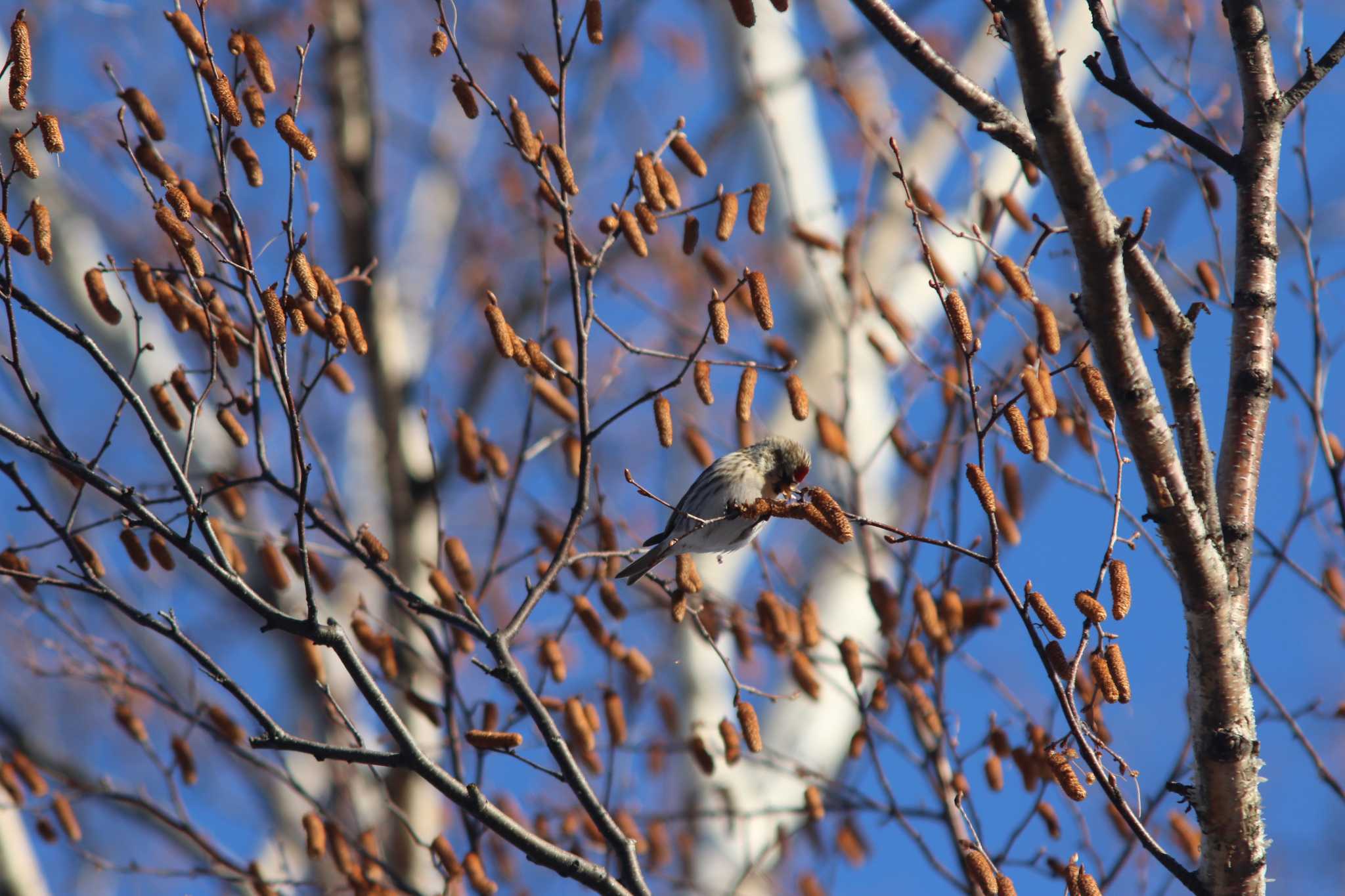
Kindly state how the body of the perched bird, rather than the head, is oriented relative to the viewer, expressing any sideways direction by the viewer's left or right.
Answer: facing to the right of the viewer
